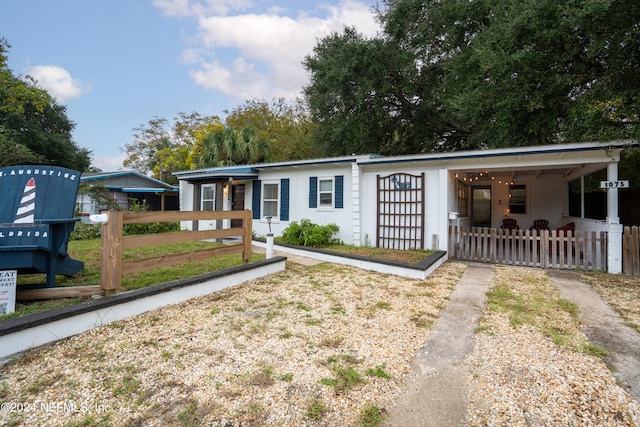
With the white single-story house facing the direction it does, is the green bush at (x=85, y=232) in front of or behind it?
in front

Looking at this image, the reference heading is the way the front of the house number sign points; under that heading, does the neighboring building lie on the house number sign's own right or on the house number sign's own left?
on the house number sign's own right

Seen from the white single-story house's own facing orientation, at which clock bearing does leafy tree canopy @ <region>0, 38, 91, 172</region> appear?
The leafy tree canopy is roughly at 2 o'clock from the white single-story house.

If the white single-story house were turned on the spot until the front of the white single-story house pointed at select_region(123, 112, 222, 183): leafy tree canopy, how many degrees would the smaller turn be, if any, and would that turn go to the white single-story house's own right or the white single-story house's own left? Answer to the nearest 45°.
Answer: approximately 90° to the white single-story house's own right
